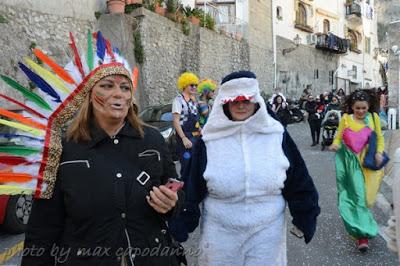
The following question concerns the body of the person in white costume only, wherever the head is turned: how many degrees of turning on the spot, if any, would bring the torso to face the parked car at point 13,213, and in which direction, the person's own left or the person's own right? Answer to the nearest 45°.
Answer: approximately 135° to the person's own right

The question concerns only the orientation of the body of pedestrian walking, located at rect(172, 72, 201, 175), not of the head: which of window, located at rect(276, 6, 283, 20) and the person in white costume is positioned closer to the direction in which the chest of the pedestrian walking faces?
the person in white costume

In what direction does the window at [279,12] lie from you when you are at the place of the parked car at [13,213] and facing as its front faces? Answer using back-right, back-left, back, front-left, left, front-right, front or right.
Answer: back

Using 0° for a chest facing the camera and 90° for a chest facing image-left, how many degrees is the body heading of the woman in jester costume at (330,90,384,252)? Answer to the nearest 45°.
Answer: approximately 0°

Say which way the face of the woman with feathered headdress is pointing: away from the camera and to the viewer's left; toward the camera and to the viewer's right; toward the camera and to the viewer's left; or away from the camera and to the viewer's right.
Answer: toward the camera and to the viewer's right

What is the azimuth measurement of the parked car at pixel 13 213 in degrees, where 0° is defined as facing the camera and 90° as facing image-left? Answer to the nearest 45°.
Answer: approximately 45°

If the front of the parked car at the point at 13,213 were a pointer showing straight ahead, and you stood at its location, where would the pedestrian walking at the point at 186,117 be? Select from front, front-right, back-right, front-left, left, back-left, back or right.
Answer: back-left

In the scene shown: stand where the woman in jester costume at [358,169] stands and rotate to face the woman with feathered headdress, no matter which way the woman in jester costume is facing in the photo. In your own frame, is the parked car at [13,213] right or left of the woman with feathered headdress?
right

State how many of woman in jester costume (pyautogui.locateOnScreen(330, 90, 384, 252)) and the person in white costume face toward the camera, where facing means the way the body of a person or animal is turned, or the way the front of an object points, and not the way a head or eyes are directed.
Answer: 2
